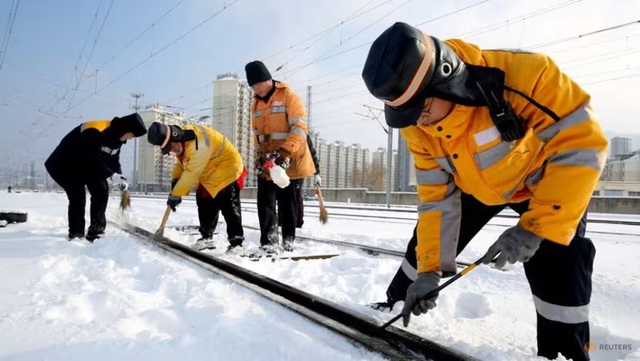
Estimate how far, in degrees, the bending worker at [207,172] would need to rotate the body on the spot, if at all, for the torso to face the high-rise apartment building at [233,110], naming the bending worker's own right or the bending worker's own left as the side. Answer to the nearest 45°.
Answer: approximately 135° to the bending worker's own right

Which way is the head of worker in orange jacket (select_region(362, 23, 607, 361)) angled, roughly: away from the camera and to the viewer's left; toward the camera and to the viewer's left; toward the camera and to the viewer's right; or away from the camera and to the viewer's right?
toward the camera and to the viewer's left

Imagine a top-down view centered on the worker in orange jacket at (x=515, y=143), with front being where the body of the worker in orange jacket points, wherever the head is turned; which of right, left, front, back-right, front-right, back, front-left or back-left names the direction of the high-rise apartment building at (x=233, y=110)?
right

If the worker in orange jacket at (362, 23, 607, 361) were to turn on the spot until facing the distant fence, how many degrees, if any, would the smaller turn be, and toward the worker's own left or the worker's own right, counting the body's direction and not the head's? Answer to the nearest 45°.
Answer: approximately 135° to the worker's own right

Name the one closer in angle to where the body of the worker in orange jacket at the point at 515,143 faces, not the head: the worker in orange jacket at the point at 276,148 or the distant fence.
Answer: the worker in orange jacket

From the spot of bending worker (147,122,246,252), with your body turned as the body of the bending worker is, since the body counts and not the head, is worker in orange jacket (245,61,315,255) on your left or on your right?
on your left

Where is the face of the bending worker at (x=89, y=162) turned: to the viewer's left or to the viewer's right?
to the viewer's right

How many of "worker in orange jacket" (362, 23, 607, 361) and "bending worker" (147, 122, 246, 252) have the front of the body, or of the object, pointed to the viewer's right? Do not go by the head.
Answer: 0

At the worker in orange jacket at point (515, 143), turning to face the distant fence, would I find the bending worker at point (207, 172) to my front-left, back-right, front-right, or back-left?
front-left

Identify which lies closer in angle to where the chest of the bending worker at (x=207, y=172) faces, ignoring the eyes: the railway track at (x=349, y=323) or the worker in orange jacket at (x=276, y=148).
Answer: the railway track

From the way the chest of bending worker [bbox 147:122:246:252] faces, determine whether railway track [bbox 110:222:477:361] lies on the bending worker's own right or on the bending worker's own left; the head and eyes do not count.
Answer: on the bending worker's own left

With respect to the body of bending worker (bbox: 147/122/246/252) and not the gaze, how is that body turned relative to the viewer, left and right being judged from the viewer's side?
facing the viewer and to the left of the viewer

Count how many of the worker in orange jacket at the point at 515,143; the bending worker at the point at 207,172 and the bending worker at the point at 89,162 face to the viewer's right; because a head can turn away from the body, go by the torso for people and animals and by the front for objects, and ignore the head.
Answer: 1
